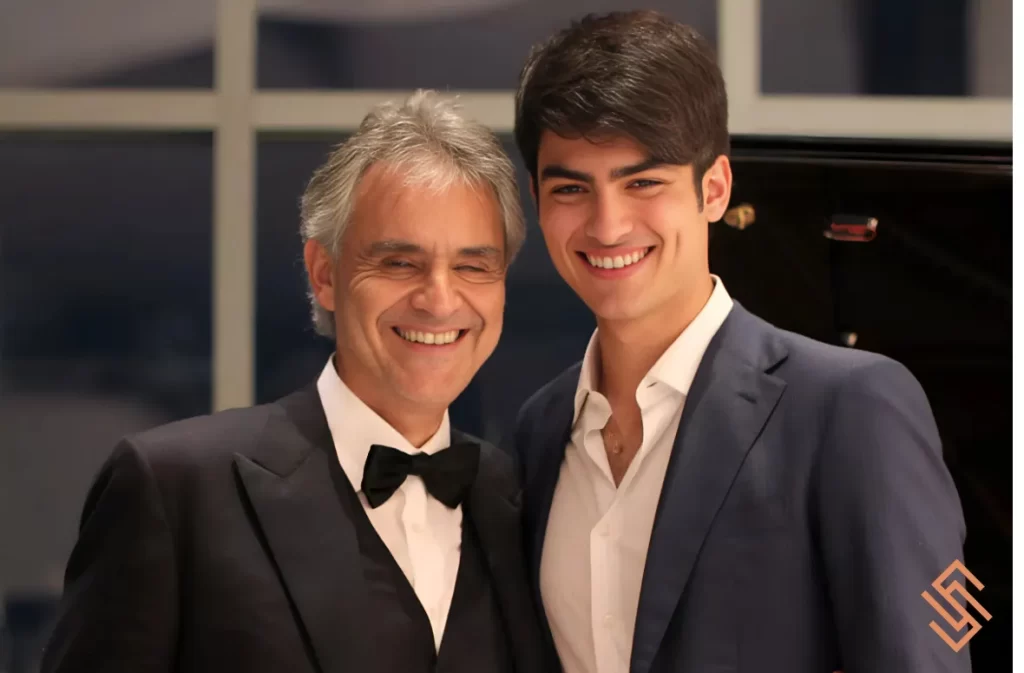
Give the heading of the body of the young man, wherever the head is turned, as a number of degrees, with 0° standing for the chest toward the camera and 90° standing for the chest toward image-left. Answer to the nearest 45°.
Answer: approximately 45°

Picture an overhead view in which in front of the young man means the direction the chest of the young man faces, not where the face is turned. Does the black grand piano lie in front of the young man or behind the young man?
behind

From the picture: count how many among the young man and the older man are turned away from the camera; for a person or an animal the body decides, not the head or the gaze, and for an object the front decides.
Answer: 0

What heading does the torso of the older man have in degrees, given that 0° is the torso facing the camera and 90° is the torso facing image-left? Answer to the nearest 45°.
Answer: approximately 315°
